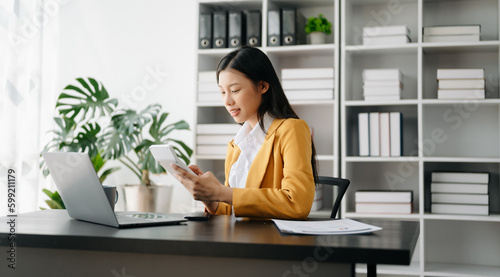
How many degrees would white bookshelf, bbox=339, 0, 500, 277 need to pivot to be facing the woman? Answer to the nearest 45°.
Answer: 0° — it already faces them

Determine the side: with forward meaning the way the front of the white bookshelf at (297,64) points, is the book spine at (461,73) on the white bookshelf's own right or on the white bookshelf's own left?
on the white bookshelf's own left

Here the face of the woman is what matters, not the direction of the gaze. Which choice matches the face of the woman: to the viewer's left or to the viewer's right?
to the viewer's left

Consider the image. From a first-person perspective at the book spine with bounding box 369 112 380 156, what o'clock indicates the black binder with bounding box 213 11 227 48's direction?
The black binder is roughly at 3 o'clock from the book spine.

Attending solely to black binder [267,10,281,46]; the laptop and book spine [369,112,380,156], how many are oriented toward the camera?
2

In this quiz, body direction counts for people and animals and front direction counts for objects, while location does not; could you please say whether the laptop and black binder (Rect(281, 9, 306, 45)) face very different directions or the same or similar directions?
very different directions

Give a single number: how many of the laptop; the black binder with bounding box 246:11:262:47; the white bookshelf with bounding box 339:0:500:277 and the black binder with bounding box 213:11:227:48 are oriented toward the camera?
3
